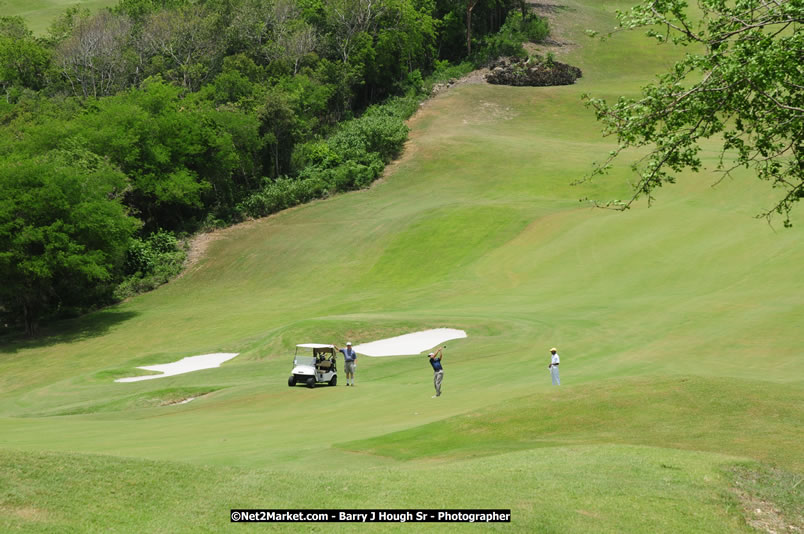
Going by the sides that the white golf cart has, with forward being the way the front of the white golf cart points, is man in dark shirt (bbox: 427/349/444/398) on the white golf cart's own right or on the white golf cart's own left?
on the white golf cart's own left

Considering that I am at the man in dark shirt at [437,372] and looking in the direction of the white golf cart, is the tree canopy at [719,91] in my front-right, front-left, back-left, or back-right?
back-left

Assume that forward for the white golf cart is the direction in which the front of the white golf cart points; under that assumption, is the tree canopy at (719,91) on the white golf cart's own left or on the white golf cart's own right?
on the white golf cart's own left

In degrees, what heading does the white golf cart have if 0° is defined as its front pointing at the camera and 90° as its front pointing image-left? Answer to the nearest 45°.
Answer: approximately 45°

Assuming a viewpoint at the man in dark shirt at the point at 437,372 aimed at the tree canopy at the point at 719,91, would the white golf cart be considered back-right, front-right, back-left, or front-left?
back-right
